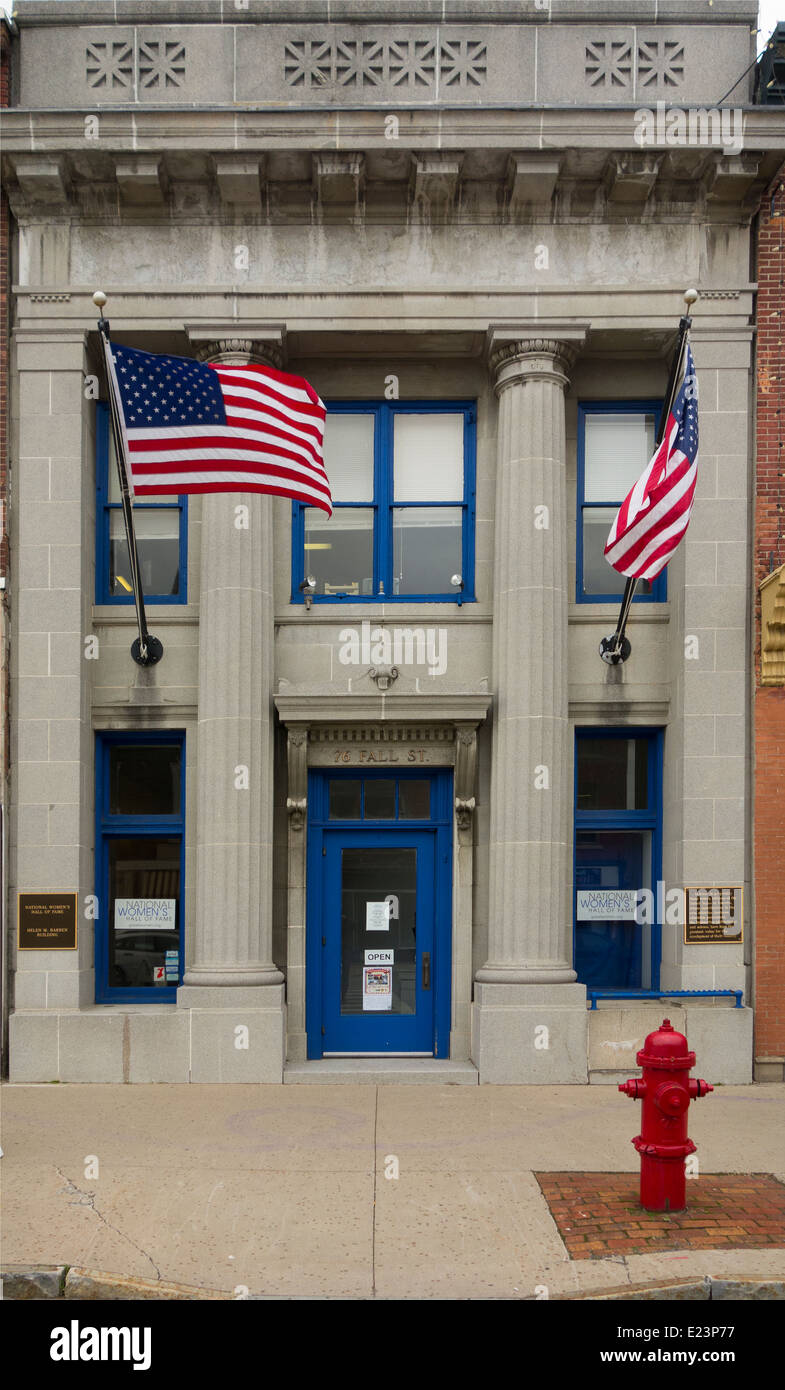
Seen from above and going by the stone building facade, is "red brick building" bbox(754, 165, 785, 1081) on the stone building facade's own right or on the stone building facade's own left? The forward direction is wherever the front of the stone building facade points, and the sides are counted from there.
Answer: on the stone building facade's own left

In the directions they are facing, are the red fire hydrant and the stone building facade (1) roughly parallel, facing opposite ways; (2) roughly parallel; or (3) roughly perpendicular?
roughly parallel

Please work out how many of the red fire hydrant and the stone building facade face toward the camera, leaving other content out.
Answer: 2

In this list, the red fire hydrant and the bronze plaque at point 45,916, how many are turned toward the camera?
2

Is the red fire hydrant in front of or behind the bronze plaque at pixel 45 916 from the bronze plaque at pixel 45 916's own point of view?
in front

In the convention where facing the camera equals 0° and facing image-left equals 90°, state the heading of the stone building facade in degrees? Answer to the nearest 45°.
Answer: approximately 0°

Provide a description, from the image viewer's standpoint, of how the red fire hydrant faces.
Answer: facing the viewer

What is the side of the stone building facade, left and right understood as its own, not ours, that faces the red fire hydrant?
front
